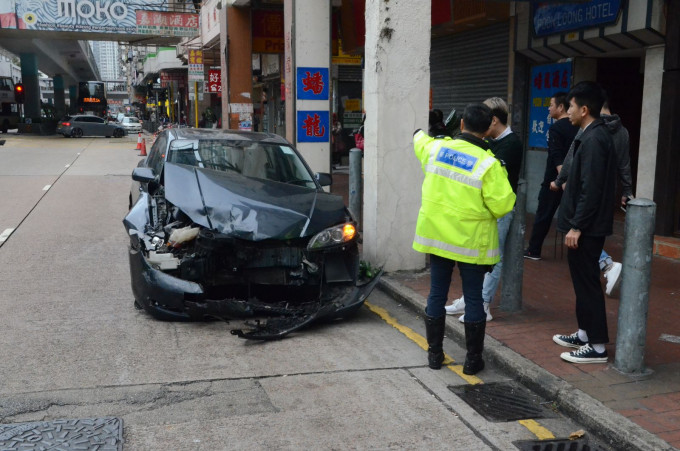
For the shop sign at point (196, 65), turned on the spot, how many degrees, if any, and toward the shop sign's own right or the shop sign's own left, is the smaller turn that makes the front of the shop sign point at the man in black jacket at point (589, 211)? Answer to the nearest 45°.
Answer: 0° — it already faces them

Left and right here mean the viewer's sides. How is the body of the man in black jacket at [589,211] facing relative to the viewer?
facing to the left of the viewer

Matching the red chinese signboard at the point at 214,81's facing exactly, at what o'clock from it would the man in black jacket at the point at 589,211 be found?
The man in black jacket is roughly at 12 o'clock from the red chinese signboard.

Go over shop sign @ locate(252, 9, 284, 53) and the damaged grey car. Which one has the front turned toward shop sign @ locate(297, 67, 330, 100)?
shop sign @ locate(252, 9, 284, 53)

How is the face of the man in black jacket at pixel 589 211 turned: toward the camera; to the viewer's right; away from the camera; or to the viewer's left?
to the viewer's left

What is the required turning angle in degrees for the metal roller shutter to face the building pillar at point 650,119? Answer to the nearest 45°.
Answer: approximately 90° to its left

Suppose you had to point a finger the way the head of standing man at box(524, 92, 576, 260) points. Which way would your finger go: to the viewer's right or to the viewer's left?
to the viewer's left

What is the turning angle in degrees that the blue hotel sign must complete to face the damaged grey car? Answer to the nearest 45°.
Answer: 0° — it already faces it

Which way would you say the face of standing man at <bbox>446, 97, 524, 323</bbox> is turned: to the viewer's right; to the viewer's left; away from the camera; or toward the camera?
to the viewer's left

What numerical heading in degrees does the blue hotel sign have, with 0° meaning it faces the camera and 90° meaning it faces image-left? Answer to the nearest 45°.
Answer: approximately 45°

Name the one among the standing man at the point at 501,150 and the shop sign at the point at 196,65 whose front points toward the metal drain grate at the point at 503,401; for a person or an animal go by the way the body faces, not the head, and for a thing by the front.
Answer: the shop sign

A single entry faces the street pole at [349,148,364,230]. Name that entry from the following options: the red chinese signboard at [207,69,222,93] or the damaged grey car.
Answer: the red chinese signboard

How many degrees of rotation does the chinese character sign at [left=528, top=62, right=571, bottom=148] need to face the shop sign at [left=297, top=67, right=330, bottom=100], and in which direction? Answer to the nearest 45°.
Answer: approximately 45° to its right

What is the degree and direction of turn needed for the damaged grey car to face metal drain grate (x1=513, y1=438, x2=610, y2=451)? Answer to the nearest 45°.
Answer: approximately 45° to its left

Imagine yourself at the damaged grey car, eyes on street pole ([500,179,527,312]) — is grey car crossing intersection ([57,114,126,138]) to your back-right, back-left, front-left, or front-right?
back-left
